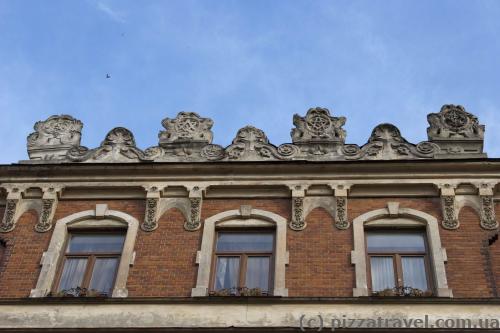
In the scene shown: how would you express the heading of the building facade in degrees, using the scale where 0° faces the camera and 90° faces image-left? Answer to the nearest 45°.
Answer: approximately 0°
